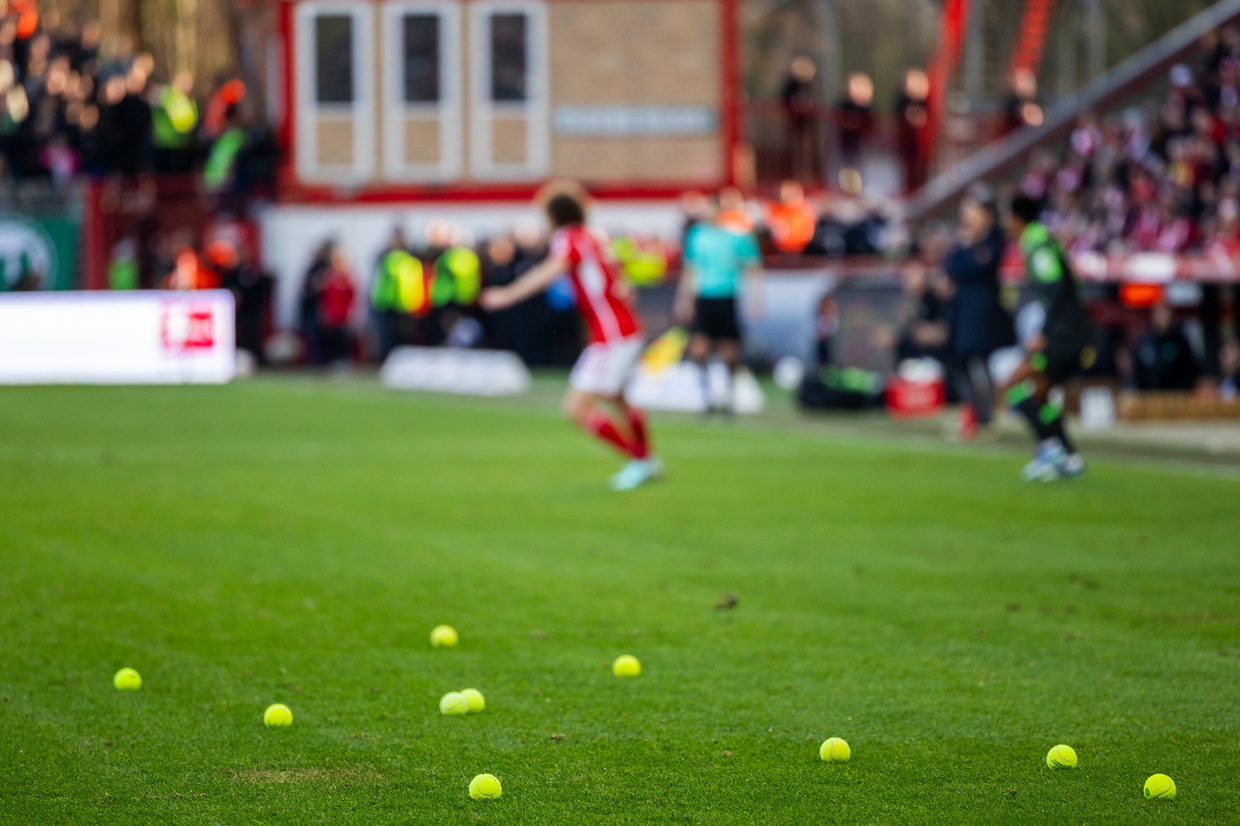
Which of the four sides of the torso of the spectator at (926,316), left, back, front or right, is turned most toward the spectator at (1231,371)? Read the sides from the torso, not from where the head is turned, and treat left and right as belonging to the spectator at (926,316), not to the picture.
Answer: left

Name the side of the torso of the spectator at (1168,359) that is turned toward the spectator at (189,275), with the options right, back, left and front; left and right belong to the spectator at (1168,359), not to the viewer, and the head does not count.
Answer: right

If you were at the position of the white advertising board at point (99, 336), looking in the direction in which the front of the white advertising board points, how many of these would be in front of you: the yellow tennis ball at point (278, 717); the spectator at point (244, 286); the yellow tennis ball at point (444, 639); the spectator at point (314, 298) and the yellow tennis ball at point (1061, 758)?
3

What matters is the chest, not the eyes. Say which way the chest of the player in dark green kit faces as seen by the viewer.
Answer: to the viewer's left

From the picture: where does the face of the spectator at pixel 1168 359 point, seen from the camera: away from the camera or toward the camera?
toward the camera

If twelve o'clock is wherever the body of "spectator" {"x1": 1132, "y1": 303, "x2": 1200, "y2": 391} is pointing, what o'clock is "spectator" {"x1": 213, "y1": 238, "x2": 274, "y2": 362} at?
"spectator" {"x1": 213, "y1": 238, "x2": 274, "y2": 362} is roughly at 4 o'clock from "spectator" {"x1": 1132, "y1": 303, "x2": 1200, "y2": 391}.

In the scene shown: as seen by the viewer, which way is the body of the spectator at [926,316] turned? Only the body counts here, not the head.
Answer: toward the camera

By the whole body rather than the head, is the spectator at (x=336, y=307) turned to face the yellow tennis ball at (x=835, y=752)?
yes

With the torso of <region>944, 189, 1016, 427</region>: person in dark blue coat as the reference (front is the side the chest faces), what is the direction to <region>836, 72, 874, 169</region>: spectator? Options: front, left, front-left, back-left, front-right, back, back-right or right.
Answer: back-right

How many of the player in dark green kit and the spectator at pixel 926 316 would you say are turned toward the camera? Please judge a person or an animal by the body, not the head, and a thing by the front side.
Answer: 1

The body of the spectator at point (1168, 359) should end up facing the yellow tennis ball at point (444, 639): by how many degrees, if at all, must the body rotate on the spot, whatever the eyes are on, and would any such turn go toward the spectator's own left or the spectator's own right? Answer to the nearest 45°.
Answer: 0° — they already face it

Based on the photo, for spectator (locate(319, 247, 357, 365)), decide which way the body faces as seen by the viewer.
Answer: toward the camera

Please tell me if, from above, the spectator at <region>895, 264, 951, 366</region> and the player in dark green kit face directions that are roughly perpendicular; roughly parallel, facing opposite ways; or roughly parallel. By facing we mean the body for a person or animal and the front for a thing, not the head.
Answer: roughly perpendicular
